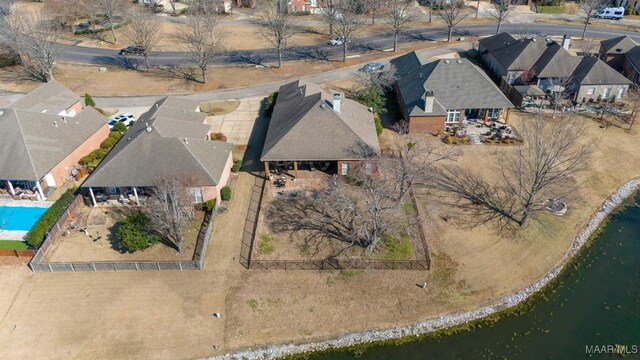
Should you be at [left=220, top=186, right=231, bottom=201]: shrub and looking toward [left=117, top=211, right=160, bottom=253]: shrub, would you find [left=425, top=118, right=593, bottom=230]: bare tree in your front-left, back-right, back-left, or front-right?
back-left

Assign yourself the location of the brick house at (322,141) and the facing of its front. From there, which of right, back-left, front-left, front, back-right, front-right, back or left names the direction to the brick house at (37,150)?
left

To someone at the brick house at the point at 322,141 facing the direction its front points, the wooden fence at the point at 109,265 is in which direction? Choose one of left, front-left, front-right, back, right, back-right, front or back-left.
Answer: back-left

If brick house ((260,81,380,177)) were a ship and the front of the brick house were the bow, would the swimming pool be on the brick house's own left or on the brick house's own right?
on the brick house's own left

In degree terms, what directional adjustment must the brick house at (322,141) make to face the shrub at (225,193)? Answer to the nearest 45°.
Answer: approximately 135° to its left

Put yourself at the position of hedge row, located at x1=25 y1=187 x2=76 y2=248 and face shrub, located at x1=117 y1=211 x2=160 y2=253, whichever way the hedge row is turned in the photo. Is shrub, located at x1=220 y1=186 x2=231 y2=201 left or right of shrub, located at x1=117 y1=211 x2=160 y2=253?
left

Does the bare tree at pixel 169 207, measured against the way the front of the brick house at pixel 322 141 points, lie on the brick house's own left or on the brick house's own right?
on the brick house's own left

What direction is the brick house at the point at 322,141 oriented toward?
away from the camera

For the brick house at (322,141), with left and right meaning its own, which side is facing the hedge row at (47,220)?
left

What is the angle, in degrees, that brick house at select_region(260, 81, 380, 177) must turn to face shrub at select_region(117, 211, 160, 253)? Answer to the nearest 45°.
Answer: approximately 135° to its left

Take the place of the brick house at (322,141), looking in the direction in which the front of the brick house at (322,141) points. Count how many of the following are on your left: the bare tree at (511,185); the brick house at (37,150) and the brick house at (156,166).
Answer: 2

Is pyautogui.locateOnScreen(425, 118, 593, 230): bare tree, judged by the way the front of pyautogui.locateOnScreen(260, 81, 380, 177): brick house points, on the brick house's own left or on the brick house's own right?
on the brick house's own right
